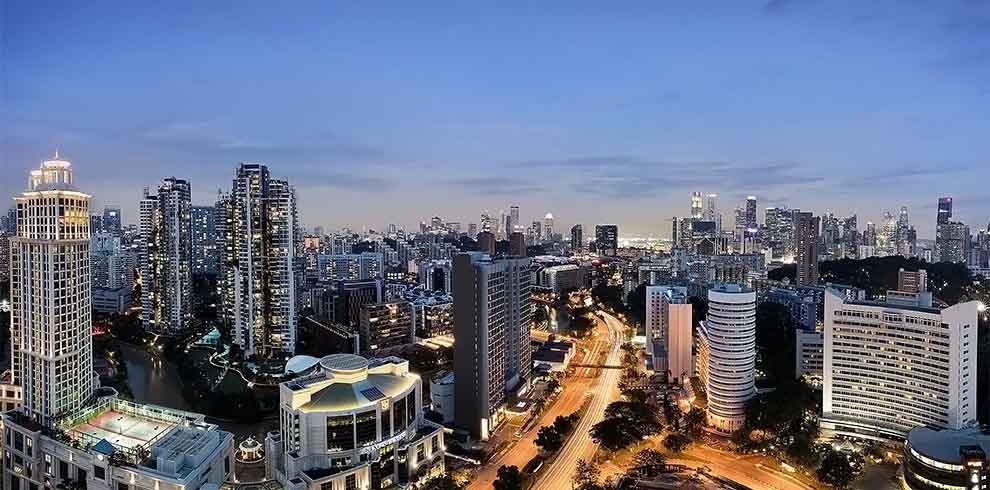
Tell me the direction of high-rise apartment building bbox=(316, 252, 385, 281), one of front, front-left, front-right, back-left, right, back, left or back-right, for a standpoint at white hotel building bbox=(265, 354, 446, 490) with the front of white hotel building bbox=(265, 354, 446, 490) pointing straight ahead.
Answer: back-left

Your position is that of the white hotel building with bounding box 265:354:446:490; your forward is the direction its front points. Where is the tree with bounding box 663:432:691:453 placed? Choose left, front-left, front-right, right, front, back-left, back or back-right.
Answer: front-left

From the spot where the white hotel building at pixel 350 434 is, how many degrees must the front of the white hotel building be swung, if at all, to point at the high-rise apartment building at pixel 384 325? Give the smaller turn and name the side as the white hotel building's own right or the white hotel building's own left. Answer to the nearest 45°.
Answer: approximately 135° to the white hotel building's own left

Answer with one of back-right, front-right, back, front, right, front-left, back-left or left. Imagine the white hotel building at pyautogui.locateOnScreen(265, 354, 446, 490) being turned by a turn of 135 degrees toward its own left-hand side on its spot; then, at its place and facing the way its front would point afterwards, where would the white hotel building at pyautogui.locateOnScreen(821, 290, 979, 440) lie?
right

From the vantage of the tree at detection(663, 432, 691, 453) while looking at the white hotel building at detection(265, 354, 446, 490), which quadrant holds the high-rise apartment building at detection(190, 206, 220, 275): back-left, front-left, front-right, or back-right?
front-right

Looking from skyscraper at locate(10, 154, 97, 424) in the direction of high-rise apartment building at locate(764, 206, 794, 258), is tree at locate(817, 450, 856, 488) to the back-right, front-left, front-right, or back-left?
front-right

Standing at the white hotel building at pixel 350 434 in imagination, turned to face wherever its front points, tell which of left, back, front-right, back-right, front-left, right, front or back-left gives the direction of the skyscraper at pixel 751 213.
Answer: left

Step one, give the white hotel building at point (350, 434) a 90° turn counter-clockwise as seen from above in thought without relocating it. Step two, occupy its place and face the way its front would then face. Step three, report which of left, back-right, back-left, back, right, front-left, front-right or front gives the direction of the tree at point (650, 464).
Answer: front-right

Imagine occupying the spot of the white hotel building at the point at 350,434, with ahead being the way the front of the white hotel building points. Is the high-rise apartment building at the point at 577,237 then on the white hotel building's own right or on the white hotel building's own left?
on the white hotel building's own left

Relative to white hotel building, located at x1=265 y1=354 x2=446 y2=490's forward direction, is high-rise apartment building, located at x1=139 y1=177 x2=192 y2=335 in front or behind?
behind

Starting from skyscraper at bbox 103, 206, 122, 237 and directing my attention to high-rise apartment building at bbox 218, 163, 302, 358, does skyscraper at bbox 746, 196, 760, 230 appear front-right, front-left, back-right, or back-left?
front-left

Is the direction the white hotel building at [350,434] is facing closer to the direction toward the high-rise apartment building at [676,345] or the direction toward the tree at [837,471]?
the tree

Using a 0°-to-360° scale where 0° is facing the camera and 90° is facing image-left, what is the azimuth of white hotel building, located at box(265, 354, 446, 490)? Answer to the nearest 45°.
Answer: approximately 315°

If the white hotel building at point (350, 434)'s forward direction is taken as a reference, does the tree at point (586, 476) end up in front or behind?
in front

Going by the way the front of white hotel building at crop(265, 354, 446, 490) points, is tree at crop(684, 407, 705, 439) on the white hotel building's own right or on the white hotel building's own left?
on the white hotel building's own left

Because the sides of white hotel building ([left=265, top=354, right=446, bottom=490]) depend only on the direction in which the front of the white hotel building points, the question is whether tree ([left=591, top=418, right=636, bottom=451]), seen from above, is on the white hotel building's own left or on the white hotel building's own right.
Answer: on the white hotel building's own left

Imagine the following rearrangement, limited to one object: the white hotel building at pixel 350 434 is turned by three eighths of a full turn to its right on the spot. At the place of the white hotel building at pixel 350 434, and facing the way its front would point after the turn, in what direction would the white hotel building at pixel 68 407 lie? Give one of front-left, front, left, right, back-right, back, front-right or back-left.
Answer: front
